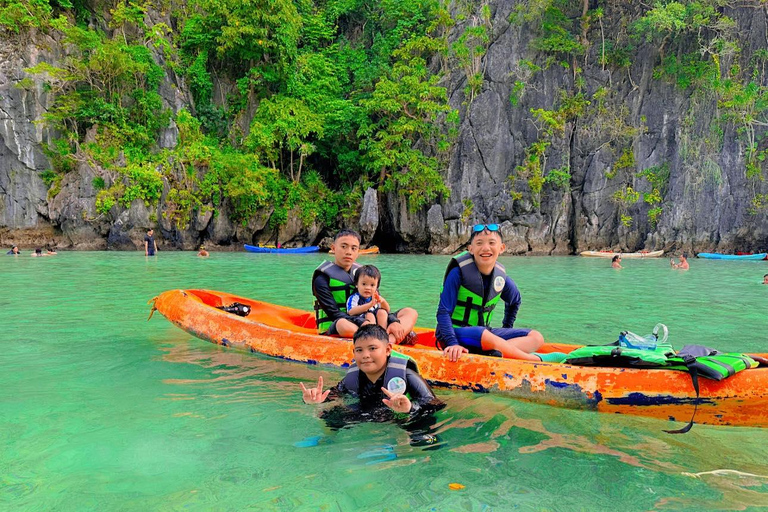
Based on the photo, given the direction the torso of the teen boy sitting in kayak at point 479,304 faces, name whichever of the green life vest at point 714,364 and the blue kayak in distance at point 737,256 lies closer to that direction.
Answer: the green life vest

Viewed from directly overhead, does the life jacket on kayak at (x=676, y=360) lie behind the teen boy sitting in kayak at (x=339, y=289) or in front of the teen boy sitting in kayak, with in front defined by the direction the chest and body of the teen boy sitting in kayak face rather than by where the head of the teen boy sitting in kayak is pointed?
in front

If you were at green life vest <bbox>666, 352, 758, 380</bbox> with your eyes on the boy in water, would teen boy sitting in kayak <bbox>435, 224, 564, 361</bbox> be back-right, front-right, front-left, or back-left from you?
front-right

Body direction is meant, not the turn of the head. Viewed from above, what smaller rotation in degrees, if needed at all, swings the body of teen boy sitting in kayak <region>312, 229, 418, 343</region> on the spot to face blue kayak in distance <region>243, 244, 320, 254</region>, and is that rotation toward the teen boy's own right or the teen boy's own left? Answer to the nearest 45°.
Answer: approximately 135° to the teen boy's own left

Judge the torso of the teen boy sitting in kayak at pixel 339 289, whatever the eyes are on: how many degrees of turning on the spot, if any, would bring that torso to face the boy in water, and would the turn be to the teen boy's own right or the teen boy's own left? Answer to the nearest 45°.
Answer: approximately 45° to the teen boy's own right

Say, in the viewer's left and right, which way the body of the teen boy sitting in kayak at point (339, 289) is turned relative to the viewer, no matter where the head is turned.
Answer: facing the viewer and to the right of the viewer

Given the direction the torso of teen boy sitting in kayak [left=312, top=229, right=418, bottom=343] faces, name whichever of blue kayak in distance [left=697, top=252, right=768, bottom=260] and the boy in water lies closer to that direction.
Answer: the boy in water

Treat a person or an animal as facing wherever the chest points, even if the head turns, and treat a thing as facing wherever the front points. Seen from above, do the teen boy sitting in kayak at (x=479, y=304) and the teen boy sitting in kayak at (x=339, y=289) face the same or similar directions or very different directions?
same or similar directions

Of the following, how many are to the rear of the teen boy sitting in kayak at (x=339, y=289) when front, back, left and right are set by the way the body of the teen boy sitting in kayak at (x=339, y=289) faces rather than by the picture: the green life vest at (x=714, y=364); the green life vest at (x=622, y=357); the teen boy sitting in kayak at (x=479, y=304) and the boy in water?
0

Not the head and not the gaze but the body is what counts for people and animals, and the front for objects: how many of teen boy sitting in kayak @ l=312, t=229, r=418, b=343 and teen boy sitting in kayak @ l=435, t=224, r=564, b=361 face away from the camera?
0

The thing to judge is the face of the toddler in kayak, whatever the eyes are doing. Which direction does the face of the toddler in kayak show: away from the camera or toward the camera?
toward the camera

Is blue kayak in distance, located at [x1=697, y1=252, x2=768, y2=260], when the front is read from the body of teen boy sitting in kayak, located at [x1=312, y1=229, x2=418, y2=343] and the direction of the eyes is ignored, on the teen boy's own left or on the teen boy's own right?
on the teen boy's own left

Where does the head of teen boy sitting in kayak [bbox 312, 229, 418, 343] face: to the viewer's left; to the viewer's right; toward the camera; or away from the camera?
toward the camera

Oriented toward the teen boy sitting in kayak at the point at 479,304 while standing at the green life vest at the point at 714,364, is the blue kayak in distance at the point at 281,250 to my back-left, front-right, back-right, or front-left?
front-right

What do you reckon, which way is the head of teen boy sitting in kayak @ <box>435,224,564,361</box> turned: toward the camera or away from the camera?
toward the camera
